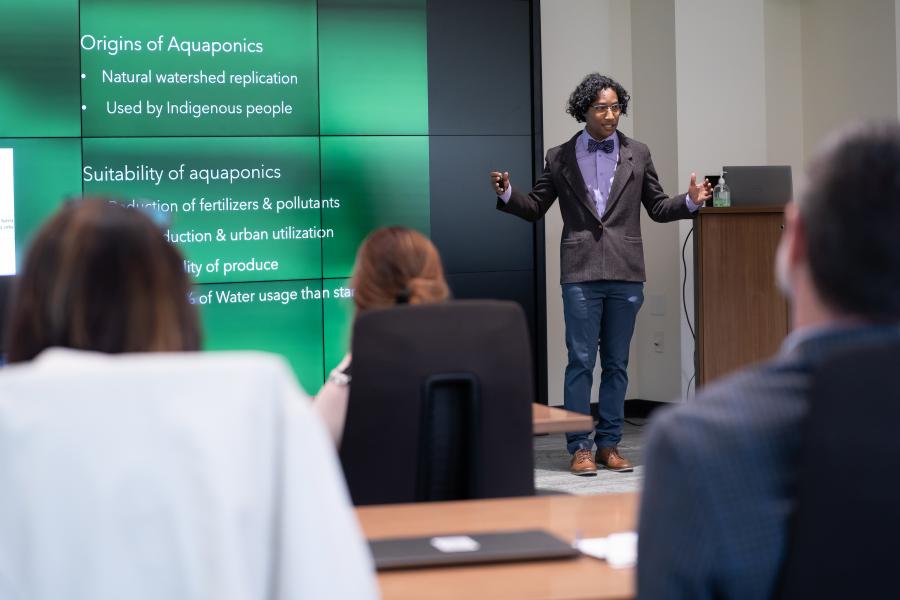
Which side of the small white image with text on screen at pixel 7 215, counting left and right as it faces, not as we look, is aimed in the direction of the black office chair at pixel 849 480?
front

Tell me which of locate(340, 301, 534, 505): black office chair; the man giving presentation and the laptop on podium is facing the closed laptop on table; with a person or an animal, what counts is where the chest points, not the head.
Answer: the man giving presentation

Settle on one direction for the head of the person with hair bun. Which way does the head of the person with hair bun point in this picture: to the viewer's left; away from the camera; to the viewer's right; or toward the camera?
away from the camera

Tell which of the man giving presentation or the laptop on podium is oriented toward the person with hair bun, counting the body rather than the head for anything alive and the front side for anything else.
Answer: the man giving presentation

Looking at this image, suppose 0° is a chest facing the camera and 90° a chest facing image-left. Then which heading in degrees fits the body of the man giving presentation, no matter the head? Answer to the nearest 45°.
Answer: approximately 0°

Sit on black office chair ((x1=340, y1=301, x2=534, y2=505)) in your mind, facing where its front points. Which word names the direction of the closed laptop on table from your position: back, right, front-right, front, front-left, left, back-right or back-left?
back

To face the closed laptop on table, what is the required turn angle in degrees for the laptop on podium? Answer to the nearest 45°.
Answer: approximately 180°

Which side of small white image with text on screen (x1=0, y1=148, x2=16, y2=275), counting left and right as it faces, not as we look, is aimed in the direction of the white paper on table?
front

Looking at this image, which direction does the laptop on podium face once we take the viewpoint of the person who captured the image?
facing away from the viewer

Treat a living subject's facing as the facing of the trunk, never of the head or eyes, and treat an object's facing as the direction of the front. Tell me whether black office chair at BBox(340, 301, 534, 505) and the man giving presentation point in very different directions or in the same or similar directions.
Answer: very different directions

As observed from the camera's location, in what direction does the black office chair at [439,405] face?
facing away from the viewer
